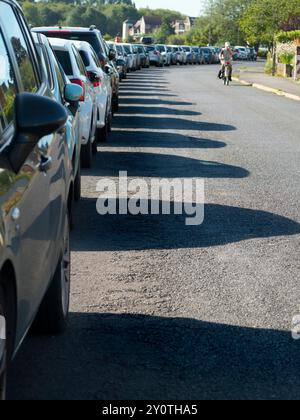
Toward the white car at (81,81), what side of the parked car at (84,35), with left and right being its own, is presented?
back

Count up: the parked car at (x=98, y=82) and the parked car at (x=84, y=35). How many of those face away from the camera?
2

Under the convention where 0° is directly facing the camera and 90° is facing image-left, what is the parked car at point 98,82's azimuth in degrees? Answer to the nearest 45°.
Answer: approximately 180°

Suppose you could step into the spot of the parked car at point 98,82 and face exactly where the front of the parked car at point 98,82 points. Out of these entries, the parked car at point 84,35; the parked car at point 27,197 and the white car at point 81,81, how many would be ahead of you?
1

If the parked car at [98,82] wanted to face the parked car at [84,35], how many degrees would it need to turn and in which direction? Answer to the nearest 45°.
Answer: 0° — it already faces it

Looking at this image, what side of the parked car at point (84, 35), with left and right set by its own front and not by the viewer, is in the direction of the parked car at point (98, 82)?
back

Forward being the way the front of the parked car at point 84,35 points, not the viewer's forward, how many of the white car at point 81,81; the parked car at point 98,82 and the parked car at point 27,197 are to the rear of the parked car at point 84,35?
3

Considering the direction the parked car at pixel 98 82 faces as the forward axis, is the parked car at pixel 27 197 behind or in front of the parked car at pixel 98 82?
behind

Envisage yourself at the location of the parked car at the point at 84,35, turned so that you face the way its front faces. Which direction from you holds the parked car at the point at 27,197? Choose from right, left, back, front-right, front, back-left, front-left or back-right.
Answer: back

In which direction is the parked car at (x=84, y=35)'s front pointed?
away from the camera
